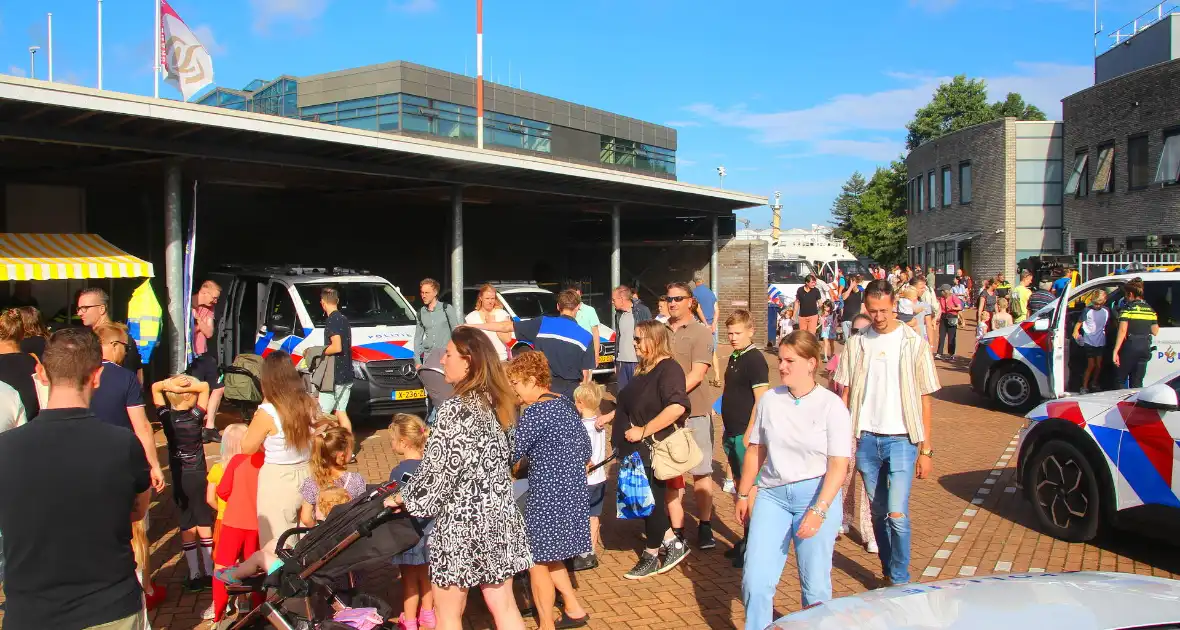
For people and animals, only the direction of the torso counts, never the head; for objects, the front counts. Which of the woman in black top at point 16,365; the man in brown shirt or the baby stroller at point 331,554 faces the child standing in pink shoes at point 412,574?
the man in brown shirt

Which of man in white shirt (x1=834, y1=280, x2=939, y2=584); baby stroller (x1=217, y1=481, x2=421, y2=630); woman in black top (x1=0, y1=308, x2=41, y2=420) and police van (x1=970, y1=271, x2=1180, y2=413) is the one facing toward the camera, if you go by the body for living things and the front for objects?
the man in white shirt

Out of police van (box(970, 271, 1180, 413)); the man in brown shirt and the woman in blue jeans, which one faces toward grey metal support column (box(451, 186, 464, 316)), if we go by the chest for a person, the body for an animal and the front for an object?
the police van

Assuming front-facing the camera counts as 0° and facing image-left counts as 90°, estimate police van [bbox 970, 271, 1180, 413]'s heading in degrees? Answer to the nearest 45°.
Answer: approximately 90°

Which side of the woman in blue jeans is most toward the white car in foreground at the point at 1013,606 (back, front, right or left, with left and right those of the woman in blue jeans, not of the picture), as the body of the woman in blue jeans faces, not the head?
left

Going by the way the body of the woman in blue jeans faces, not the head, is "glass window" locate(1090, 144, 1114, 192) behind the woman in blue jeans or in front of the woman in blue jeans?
behind

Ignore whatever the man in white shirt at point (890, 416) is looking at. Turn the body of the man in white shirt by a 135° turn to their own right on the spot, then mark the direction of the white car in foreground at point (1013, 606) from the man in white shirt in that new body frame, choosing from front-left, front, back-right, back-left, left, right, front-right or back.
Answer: back-left

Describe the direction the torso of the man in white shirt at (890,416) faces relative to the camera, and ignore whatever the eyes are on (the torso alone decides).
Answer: toward the camera

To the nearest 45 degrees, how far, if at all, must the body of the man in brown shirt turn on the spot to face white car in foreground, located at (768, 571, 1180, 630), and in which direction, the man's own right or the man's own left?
approximately 45° to the man's own left

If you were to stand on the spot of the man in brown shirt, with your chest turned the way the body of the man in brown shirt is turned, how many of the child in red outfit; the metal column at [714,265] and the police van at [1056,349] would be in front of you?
1

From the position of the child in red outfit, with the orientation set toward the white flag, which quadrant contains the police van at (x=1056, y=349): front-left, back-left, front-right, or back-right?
front-right

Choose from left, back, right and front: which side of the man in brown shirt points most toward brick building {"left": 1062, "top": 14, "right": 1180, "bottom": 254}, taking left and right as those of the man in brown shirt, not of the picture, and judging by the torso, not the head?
back

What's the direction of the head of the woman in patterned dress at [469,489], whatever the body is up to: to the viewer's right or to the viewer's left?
to the viewer's left
